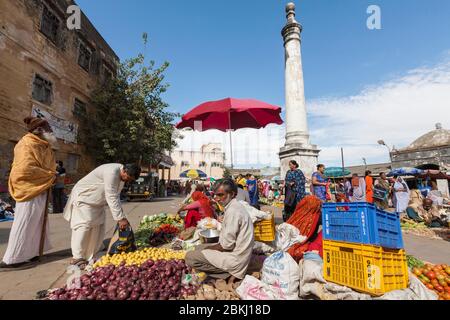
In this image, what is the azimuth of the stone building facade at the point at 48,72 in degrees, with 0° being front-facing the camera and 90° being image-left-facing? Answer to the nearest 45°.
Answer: approximately 315°

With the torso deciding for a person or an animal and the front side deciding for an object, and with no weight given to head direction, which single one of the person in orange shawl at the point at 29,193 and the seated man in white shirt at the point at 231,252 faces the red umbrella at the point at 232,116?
the person in orange shawl

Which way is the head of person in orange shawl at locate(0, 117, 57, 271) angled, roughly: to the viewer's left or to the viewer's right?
to the viewer's right

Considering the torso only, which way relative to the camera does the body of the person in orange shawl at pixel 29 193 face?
to the viewer's right

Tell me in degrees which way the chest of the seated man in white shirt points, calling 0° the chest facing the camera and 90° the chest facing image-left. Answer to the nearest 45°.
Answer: approximately 90°

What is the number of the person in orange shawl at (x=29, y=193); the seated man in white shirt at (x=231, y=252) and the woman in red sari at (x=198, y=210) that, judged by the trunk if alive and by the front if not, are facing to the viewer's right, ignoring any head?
1

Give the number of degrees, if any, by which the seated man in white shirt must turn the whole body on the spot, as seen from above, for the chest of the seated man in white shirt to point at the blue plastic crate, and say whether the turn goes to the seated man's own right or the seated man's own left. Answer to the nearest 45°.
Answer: approximately 180°

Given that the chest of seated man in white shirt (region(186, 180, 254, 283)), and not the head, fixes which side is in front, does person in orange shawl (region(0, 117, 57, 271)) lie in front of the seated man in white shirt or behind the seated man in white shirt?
in front
